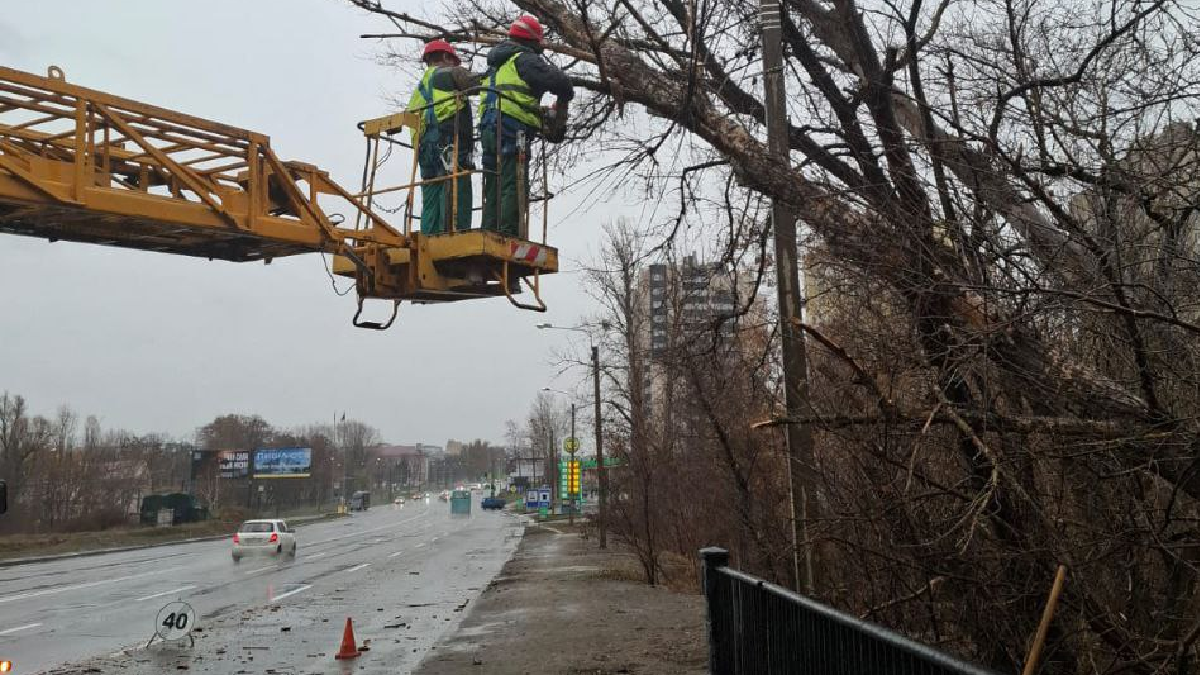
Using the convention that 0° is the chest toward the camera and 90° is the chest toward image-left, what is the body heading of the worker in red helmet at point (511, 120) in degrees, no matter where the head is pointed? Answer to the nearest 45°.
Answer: approximately 225°

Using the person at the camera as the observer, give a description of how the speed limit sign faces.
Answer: facing the viewer

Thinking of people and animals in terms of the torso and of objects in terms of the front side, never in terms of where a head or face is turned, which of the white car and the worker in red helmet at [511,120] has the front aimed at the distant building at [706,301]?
the white car

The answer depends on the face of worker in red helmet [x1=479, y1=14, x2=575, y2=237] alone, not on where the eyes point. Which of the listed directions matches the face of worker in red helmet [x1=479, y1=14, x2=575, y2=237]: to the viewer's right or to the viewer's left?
to the viewer's right

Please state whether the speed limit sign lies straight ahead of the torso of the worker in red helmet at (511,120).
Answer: no

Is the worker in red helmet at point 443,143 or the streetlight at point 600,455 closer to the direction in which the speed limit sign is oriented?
the worker in red helmet

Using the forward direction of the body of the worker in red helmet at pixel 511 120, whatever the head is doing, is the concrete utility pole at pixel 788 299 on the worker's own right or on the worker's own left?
on the worker's own right
